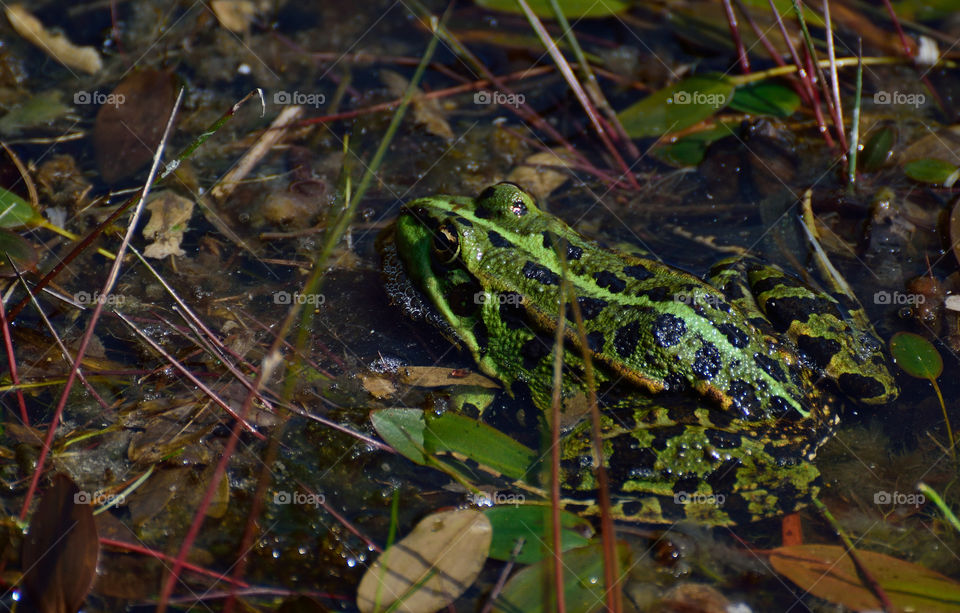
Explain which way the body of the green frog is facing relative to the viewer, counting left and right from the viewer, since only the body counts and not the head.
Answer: facing away from the viewer and to the left of the viewer

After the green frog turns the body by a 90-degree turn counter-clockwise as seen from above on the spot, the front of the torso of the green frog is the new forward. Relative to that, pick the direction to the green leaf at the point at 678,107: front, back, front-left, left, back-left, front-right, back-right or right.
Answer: back-right

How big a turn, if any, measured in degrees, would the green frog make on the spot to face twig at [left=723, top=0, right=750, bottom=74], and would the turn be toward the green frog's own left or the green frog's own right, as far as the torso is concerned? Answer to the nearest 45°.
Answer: approximately 45° to the green frog's own right

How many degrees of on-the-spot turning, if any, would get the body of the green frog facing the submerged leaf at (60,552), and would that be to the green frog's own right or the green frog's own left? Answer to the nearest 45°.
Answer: approximately 90° to the green frog's own left

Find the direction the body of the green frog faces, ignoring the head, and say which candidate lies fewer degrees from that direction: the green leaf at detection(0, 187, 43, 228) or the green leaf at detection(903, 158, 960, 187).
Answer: the green leaf at detection(0, 187, 43, 228)

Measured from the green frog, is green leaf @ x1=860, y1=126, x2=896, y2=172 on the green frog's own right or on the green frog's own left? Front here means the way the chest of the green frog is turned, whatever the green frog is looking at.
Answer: on the green frog's own right

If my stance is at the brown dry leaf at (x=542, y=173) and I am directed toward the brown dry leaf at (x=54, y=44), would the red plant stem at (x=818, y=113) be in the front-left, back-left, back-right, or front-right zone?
back-right

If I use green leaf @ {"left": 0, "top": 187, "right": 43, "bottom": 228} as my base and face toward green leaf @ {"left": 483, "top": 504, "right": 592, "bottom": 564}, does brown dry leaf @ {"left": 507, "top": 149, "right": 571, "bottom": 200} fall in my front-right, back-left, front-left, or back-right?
front-left

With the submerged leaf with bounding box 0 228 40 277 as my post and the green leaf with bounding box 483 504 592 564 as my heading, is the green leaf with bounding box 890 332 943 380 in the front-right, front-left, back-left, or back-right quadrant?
front-left

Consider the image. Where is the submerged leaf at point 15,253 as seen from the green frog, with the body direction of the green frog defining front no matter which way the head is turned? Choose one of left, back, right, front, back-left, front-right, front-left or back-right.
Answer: front-left

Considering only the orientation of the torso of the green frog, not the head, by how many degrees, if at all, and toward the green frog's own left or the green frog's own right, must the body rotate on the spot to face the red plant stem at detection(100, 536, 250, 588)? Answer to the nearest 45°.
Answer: approximately 90° to the green frog's own left

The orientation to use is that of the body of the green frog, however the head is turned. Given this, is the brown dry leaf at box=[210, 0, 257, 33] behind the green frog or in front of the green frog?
in front
